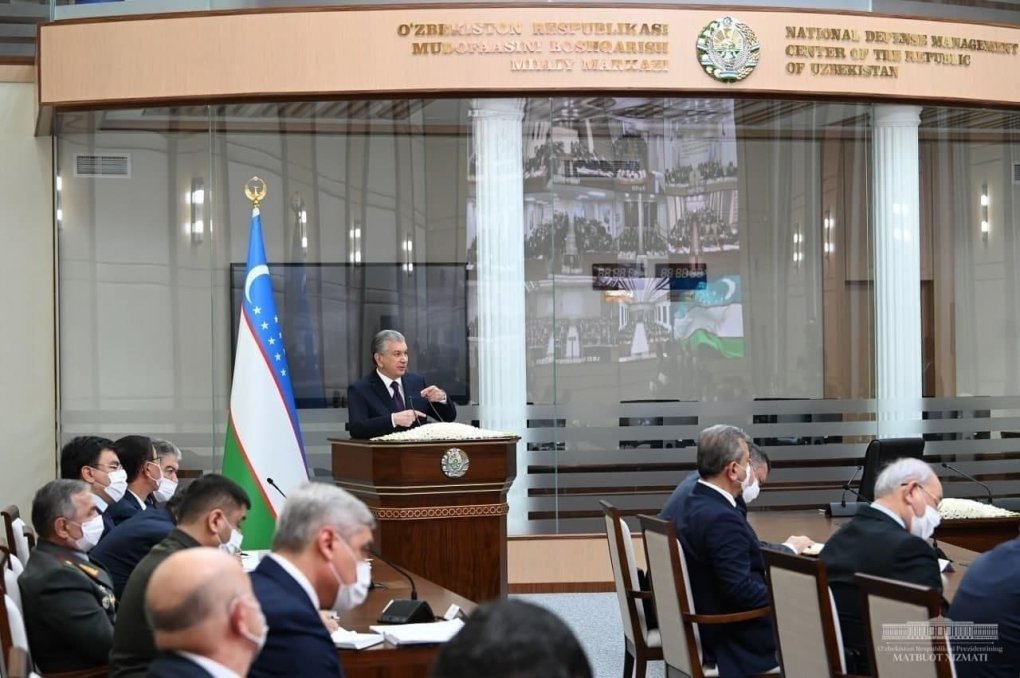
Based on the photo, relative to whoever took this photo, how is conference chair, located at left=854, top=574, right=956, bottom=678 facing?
facing away from the viewer and to the right of the viewer

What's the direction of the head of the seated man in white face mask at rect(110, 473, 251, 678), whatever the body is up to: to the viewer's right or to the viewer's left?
to the viewer's right

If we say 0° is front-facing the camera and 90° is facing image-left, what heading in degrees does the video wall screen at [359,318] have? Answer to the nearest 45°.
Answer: approximately 0°

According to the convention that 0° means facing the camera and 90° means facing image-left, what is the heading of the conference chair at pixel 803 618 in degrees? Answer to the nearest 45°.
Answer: approximately 225°

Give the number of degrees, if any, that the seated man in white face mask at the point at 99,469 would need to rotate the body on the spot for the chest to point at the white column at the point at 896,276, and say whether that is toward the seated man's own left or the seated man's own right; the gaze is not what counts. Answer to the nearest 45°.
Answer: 0° — they already face it

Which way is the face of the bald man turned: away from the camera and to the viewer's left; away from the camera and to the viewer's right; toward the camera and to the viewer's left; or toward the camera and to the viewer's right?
away from the camera and to the viewer's right

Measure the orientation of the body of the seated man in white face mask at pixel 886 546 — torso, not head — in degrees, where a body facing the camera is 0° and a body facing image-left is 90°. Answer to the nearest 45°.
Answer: approximately 225°

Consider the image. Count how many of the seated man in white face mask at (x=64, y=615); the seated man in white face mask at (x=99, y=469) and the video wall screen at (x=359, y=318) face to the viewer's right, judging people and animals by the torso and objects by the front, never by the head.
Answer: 2

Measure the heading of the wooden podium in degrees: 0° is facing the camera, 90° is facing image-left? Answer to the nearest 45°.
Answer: approximately 315°

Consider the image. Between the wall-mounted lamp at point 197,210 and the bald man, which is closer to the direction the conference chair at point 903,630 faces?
the wall-mounted lamp

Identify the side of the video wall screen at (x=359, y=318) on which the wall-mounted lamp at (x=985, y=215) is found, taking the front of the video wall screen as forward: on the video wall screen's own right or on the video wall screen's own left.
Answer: on the video wall screen's own left

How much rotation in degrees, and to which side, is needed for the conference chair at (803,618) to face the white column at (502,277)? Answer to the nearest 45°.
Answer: approximately 45° to its left

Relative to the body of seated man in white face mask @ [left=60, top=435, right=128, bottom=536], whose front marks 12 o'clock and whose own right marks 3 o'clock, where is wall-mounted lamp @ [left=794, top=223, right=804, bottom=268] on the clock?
The wall-mounted lamp is roughly at 11 o'clock from the seated man in white face mask.
